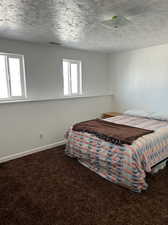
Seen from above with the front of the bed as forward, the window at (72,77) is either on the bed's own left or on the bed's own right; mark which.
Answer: on the bed's own right

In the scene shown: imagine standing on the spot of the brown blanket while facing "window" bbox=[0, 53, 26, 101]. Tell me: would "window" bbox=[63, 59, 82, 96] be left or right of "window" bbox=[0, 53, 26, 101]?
right

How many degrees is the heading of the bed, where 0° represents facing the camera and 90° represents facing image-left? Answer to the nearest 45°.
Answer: approximately 45°

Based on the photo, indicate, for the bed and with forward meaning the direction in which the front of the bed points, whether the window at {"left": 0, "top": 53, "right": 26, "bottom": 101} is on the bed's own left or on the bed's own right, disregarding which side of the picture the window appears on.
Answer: on the bed's own right
